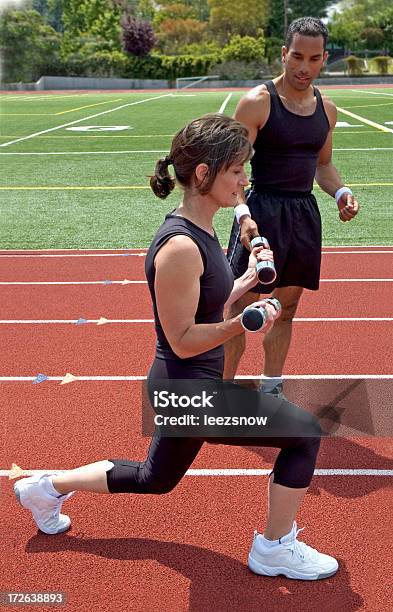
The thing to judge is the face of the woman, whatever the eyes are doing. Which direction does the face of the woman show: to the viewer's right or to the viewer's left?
to the viewer's right

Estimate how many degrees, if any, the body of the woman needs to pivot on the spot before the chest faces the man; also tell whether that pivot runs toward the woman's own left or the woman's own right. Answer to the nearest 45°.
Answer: approximately 90° to the woman's own left

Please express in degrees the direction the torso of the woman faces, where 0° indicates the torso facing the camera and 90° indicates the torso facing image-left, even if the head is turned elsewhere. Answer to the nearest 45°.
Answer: approximately 270°
